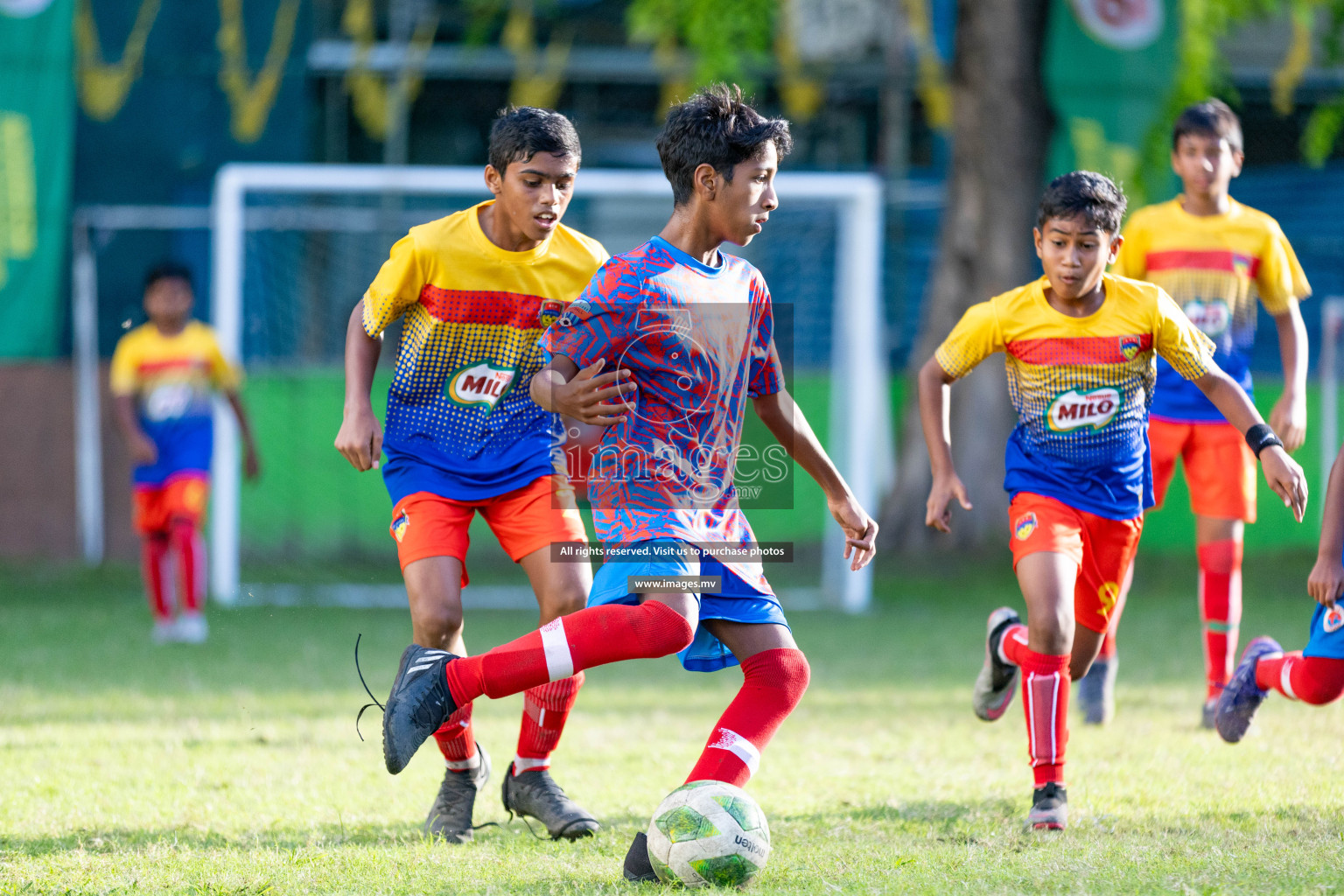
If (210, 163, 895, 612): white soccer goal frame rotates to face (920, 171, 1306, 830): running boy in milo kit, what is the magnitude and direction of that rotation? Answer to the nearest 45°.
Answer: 0° — it already faces them

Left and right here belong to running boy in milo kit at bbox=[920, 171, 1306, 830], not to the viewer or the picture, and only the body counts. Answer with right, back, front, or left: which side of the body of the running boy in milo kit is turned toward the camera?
front

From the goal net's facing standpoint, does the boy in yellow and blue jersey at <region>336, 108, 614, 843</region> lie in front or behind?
in front

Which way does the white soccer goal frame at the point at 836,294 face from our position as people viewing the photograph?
facing the viewer

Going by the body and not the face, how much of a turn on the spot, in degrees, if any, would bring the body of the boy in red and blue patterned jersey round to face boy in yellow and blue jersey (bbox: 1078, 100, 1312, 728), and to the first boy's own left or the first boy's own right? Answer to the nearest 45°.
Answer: approximately 90° to the first boy's own left

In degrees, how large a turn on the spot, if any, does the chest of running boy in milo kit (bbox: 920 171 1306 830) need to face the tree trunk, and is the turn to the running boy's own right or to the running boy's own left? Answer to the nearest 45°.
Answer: approximately 180°

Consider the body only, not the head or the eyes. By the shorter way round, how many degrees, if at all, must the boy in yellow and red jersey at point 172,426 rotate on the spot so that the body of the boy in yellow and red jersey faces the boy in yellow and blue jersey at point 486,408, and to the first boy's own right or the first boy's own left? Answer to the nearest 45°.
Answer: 0° — they already face them

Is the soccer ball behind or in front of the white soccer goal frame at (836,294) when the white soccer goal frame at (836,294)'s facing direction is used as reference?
in front

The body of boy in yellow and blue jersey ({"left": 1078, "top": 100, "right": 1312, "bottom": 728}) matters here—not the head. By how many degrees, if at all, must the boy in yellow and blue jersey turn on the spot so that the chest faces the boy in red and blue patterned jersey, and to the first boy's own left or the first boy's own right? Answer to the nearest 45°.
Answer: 0° — they already face them

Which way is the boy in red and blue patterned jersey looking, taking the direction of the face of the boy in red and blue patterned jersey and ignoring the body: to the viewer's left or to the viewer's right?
to the viewer's right
